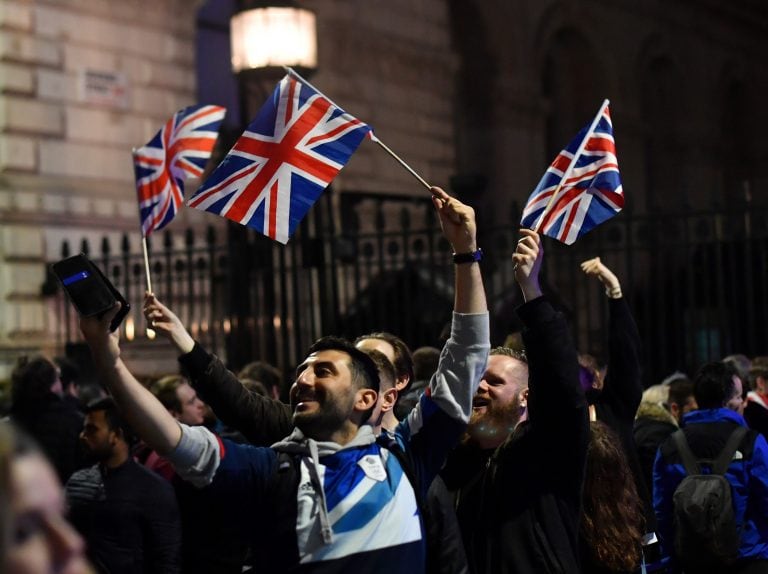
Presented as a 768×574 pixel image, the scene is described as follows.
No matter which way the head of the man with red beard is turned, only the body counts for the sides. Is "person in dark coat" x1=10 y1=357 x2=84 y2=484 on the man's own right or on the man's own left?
on the man's own right

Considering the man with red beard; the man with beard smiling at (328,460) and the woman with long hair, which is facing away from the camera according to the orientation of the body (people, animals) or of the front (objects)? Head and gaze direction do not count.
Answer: the woman with long hair

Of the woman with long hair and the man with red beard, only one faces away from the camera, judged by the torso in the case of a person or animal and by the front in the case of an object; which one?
the woman with long hair

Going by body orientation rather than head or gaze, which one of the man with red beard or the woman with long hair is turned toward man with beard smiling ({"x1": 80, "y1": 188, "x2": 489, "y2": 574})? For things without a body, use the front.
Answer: the man with red beard

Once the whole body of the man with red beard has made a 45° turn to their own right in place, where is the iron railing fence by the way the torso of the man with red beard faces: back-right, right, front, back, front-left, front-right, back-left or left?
right

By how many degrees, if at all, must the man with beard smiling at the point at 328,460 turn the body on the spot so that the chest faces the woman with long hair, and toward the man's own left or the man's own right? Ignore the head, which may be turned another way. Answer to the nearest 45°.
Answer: approximately 180°

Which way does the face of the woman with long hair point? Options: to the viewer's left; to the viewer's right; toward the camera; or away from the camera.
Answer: away from the camera

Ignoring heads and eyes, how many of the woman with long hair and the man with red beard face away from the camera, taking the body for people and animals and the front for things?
1

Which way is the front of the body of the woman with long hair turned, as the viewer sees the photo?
away from the camera
